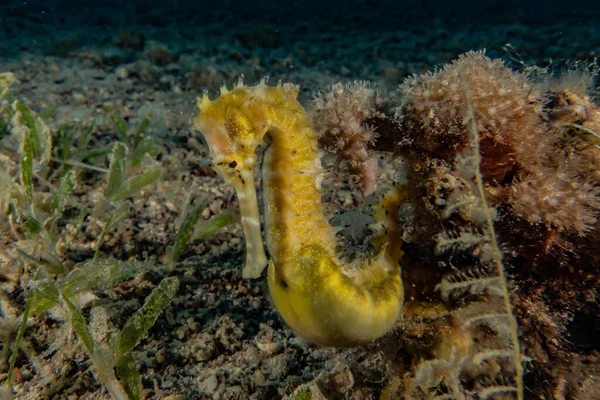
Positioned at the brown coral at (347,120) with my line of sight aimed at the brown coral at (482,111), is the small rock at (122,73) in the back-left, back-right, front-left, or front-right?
back-left

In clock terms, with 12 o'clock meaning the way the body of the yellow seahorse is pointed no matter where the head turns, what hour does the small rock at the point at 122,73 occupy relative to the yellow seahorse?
The small rock is roughly at 2 o'clock from the yellow seahorse.

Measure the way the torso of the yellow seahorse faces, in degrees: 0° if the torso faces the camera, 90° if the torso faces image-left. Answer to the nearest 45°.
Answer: approximately 90°

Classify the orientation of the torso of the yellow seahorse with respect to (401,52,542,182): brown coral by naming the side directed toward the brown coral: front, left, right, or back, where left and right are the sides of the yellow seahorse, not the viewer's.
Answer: back

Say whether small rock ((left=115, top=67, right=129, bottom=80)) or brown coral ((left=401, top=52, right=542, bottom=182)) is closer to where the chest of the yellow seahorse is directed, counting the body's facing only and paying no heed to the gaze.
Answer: the small rock
